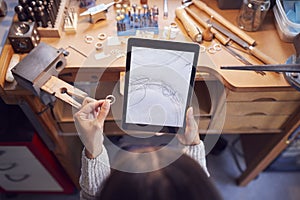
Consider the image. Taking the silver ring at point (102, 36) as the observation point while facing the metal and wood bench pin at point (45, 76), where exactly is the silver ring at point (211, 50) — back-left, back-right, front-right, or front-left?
back-left

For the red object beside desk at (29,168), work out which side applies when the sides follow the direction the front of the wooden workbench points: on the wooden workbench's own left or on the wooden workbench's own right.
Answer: on the wooden workbench's own right

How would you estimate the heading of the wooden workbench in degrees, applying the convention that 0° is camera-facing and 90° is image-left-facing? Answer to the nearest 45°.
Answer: approximately 0°
